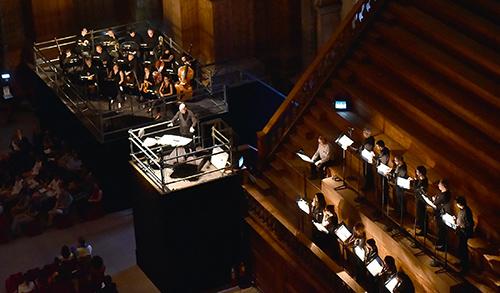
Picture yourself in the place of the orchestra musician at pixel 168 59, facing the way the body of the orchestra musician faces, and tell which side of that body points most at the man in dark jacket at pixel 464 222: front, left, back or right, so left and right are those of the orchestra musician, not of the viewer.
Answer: left

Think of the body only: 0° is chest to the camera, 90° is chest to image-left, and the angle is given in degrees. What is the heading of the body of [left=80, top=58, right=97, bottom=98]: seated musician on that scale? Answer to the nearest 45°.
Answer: approximately 315°

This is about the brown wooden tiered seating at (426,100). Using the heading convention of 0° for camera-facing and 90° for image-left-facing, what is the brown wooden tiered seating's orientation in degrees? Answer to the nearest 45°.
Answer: approximately 45°

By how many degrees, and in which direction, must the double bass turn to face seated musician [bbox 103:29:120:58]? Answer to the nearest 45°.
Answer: approximately 135° to its right

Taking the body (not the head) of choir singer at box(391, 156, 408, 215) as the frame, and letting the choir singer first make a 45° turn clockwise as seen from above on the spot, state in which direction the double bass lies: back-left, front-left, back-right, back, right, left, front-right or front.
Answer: front-right

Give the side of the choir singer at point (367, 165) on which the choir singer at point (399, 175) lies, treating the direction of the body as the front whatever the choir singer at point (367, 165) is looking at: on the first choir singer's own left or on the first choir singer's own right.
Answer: on the first choir singer's own left

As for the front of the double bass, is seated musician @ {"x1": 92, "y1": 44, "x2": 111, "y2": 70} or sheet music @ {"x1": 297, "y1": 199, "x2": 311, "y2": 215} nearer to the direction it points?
the sheet music

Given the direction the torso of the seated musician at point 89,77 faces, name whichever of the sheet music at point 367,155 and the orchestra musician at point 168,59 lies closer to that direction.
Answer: the sheet music
